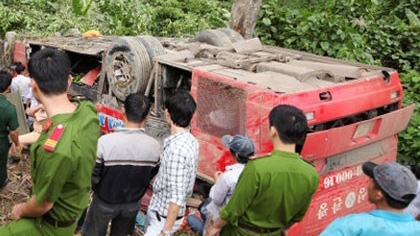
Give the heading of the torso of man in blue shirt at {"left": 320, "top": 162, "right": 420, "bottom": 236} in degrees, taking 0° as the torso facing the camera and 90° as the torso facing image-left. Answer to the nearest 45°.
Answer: approximately 135°

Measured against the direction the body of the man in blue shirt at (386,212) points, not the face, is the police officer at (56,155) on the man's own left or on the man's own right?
on the man's own left

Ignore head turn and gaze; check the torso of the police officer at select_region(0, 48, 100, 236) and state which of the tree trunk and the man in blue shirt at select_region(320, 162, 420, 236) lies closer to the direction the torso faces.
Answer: the tree trunk

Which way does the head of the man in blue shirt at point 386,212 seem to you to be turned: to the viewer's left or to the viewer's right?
to the viewer's left
